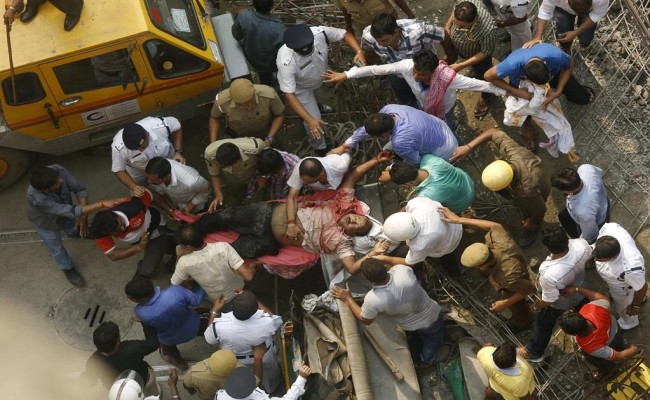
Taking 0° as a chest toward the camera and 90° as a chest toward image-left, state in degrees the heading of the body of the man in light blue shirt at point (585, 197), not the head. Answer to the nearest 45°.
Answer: approximately 90°

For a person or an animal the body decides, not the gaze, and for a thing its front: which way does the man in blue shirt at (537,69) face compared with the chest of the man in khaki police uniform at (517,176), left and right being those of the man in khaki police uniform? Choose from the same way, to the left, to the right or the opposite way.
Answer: to the left

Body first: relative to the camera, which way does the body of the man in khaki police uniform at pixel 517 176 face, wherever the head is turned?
to the viewer's left

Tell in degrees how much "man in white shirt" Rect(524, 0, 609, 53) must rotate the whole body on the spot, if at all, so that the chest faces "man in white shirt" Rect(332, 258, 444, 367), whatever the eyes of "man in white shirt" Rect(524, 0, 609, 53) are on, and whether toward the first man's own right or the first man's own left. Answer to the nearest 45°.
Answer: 0° — they already face them

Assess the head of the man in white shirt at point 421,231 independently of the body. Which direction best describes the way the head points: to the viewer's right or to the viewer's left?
to the viewer's left

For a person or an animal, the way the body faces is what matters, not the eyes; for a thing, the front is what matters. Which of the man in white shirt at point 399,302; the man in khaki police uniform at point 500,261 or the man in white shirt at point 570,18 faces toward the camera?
the man in white shirt at point 570,18

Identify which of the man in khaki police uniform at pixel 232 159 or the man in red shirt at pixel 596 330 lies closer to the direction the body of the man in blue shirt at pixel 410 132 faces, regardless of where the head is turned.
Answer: the man in khaki police uniform

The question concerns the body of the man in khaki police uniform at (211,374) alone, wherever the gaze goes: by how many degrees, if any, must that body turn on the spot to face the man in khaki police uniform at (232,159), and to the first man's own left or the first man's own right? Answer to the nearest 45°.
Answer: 0° — they already face them

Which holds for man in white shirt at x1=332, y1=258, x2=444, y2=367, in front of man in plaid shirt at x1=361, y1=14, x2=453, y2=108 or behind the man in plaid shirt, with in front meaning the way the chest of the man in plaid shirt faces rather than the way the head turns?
in front

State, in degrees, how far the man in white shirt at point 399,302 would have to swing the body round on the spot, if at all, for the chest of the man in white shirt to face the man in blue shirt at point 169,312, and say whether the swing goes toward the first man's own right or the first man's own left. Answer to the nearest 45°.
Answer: approximately 45° to the first man's own left

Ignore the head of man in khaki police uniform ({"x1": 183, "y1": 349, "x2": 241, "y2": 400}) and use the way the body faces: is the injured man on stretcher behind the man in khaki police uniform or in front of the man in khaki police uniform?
in front

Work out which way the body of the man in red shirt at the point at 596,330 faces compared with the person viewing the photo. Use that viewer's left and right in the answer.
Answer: facing to the left of the viewer
